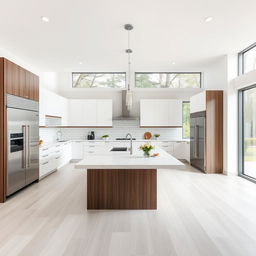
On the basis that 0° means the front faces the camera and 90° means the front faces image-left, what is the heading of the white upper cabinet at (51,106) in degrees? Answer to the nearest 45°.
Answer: approximately 315°

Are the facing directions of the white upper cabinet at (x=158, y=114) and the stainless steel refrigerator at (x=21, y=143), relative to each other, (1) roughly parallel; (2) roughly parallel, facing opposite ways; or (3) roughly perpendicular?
roughly perpendicular

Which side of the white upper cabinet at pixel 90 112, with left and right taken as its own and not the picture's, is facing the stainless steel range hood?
left

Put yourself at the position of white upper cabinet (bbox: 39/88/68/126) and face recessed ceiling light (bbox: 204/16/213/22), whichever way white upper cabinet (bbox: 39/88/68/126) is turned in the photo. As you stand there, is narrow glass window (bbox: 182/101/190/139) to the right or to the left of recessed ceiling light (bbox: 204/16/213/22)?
left

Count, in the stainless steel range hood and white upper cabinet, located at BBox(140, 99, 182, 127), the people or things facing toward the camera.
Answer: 2

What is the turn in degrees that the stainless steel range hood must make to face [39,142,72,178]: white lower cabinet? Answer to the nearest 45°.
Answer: approximately 45° to its right

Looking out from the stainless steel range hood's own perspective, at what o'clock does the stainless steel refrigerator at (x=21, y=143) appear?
The stainless steel refrigerator is roughly at 1 o'clock from the stainless steel range hood.

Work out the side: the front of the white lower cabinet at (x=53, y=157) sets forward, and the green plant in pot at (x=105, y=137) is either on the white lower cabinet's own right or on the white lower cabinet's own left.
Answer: on the white lower cabinet's own left

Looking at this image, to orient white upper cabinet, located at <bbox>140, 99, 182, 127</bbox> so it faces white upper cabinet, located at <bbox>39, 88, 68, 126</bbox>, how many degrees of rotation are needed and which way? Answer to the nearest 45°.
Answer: approximately 45° to its right
